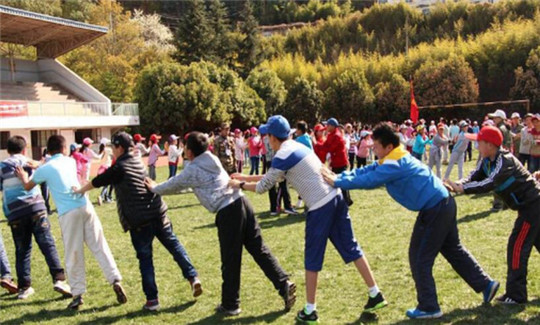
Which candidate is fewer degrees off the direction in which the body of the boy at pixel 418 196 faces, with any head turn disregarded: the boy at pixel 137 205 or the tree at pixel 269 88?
the boy

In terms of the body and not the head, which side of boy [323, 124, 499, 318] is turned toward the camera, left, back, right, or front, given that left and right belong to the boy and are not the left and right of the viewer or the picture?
left

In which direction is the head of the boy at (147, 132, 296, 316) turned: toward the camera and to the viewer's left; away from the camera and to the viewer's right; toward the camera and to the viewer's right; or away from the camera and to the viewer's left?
away from the camera and to the viewer's left

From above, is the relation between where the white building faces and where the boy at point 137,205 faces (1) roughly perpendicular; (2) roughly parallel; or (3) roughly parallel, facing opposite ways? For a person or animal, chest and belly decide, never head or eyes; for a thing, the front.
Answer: roughly parallel, facing opposite ways

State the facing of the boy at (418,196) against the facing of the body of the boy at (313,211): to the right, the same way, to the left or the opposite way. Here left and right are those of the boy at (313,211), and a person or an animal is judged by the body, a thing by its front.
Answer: the same way

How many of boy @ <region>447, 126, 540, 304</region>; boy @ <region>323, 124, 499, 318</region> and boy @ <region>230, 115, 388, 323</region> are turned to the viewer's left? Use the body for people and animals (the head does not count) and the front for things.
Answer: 3

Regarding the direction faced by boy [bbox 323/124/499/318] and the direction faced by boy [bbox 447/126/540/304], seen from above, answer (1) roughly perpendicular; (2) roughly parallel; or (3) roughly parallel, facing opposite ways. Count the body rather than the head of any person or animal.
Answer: roughly parallel

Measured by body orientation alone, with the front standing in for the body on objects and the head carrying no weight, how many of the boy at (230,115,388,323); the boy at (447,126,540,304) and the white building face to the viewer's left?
2

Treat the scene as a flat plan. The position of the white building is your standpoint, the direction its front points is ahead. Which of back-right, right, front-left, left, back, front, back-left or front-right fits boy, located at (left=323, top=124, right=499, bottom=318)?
front-right

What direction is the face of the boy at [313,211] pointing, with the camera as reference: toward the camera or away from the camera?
away from the camera

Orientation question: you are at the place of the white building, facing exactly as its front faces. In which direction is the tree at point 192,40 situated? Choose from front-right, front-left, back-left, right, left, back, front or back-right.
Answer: left

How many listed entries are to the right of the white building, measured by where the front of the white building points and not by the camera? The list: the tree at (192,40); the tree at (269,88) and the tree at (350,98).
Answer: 0

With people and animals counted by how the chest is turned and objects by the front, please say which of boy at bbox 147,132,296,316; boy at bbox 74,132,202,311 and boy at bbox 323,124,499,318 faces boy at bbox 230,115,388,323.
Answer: boy at bbox 323,124,499,318

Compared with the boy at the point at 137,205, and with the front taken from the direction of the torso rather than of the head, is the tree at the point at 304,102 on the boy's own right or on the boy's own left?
on the boy's own right

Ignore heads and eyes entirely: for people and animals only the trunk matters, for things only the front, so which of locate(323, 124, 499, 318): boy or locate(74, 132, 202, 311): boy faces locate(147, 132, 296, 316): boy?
locate(323, 124, 499, 318): boy
